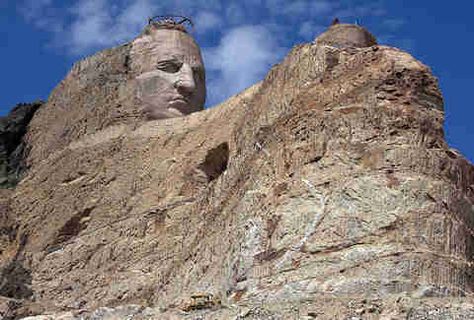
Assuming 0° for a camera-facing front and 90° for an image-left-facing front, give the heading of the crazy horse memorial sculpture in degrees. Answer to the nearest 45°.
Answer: approximately 315°
